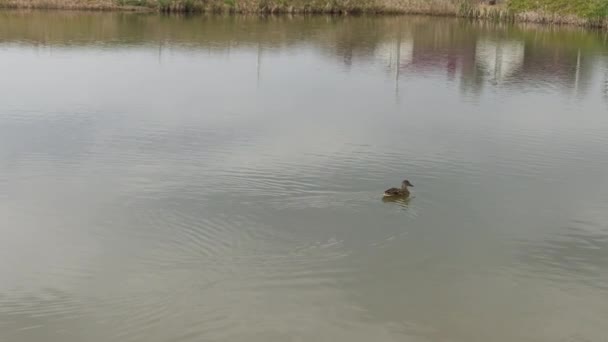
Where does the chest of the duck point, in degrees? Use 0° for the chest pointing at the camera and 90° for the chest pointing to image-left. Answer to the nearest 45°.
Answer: approximately 270°
